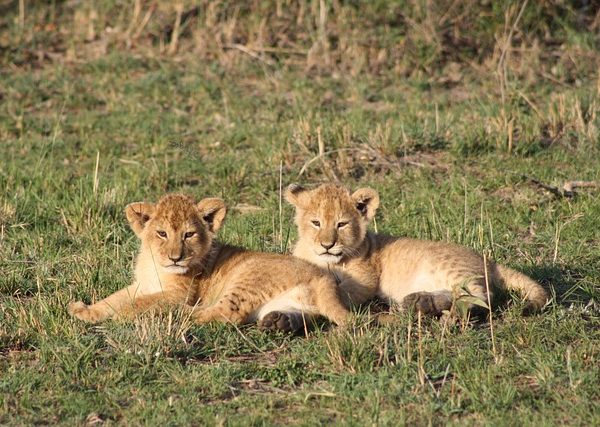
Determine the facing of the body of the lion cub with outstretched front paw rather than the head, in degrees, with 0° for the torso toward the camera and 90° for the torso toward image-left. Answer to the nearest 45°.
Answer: approximately 90°

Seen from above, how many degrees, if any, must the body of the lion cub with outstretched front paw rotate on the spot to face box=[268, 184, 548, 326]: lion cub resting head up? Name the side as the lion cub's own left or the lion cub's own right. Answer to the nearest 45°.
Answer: approximately 180°
